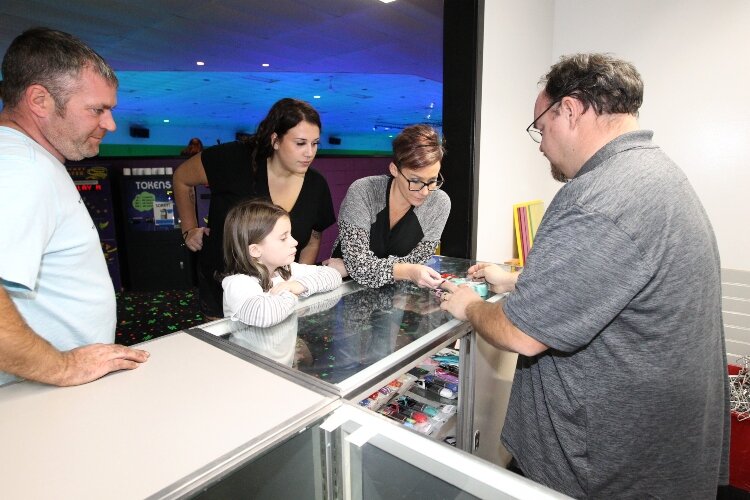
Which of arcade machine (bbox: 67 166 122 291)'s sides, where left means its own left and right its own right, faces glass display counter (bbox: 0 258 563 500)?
front

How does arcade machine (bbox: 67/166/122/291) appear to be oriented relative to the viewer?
toward the camera

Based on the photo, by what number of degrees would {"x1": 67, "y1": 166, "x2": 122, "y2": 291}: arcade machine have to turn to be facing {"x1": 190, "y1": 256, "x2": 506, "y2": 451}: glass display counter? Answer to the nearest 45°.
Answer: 0° — it already faces it

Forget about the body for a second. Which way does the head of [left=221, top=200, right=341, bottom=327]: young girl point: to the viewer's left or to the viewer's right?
to the viewer's right

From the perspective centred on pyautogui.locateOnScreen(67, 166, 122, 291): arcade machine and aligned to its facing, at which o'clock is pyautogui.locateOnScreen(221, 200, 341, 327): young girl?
The young girl is roughly at 12 o'clock from the arcade machine.

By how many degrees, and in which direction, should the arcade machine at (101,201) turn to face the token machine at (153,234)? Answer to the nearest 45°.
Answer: approximately 90° to its left
